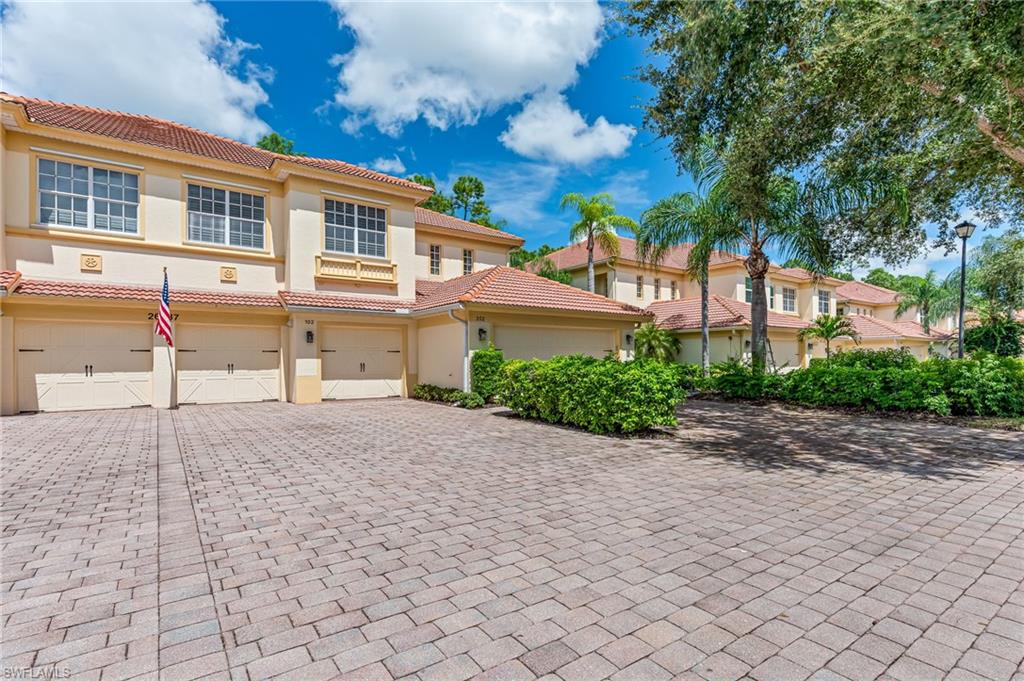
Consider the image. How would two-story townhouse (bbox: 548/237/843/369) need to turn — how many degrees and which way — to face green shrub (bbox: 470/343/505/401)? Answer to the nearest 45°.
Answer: approximately 90° to its right

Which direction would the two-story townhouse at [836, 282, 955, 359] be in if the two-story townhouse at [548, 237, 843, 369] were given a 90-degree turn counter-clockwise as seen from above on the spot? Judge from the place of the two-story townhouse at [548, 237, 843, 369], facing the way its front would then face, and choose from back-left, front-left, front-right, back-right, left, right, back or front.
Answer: front

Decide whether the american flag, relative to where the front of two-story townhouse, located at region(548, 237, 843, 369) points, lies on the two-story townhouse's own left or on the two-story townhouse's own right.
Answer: on the two-story townhouse's own right

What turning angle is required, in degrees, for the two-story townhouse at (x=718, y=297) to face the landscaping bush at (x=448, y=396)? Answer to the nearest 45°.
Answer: approximately 90° to its right

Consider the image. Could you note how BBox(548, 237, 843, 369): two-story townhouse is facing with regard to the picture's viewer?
facing the viewer and to the right of the viewer

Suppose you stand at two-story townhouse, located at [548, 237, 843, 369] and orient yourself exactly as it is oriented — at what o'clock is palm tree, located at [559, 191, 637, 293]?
The palm tree is roughly at 3 o'clock from the two-story townhouse.

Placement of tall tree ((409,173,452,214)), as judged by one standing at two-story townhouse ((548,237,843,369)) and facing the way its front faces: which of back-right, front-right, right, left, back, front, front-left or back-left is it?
back-right

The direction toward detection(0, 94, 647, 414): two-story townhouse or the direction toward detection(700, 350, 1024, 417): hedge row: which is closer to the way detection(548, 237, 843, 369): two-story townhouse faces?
the hedge row

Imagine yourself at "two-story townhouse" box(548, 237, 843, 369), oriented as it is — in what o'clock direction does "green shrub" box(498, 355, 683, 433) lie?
The green shrub is roughly at 2 o'clock from the two-story townhouse.
